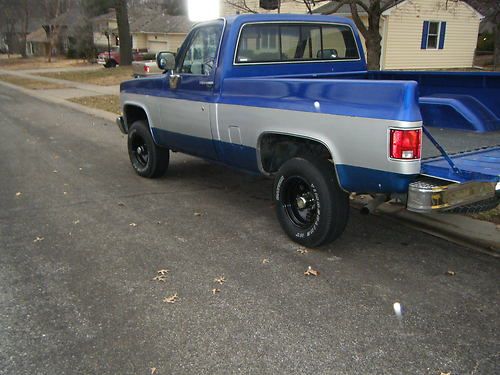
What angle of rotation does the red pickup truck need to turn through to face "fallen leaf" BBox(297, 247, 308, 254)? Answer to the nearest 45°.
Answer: approximately 45° to its left

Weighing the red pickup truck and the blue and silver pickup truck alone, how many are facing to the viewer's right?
0

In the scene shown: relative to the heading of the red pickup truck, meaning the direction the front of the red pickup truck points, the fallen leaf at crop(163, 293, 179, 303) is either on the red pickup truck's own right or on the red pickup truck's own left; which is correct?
on the red pickup truck's own left

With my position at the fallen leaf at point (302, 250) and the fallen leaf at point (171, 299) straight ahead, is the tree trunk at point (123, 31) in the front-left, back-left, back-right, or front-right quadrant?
back-right

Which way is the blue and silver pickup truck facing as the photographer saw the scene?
facing away from the viewer and to the left of the viewer
